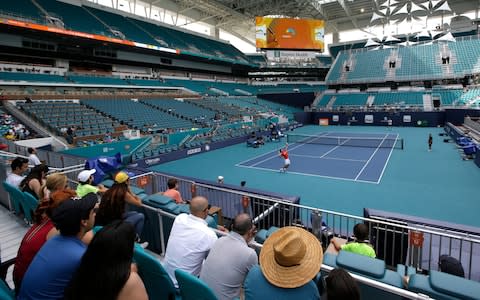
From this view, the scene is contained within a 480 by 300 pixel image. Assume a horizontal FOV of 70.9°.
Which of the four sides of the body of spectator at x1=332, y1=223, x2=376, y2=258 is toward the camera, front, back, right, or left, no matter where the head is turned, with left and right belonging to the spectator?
back

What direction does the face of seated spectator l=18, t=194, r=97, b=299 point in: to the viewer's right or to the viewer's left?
to the viewer's right

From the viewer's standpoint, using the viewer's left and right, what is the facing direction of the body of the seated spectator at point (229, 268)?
facing away from the viewer and to the right of the viewer

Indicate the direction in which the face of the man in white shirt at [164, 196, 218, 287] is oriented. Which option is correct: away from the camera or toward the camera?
away from the camera

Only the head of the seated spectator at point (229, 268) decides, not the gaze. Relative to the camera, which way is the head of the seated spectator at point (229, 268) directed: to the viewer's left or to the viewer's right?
to the viewer's right

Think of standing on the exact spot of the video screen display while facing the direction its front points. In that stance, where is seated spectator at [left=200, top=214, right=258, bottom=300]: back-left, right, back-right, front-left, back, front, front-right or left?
front

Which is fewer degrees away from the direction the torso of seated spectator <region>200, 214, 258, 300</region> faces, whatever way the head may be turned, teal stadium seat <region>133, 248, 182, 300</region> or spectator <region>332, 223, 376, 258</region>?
the spectator

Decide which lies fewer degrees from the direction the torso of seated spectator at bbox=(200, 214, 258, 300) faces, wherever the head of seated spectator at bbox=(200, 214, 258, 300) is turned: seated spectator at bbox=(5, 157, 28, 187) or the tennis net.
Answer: the tennis net

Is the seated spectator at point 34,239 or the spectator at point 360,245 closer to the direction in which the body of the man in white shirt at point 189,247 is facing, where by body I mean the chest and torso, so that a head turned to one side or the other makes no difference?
the spectator

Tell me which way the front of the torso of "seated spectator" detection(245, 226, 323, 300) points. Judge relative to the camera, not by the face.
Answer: away from the camera

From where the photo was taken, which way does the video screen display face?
toward the camera

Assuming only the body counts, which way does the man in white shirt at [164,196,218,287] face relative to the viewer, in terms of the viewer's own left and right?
facing away from the viewer and to the right of the viewer

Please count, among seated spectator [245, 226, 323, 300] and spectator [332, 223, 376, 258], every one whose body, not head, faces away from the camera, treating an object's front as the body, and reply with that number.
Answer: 2

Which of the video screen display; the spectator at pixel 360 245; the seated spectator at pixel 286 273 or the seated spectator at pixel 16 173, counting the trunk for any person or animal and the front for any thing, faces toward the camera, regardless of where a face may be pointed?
the video screen display

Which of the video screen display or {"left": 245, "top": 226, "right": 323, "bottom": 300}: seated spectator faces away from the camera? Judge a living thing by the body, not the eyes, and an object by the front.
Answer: the seated spectator

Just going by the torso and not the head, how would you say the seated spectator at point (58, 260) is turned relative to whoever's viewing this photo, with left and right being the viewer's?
facing away from the viewer and to the right of the viewer

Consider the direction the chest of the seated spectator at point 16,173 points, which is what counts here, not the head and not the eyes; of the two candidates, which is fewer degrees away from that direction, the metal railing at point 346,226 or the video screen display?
the video screen display

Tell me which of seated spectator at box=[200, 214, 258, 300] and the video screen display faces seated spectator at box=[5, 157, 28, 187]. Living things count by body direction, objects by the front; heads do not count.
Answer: the video screen display
